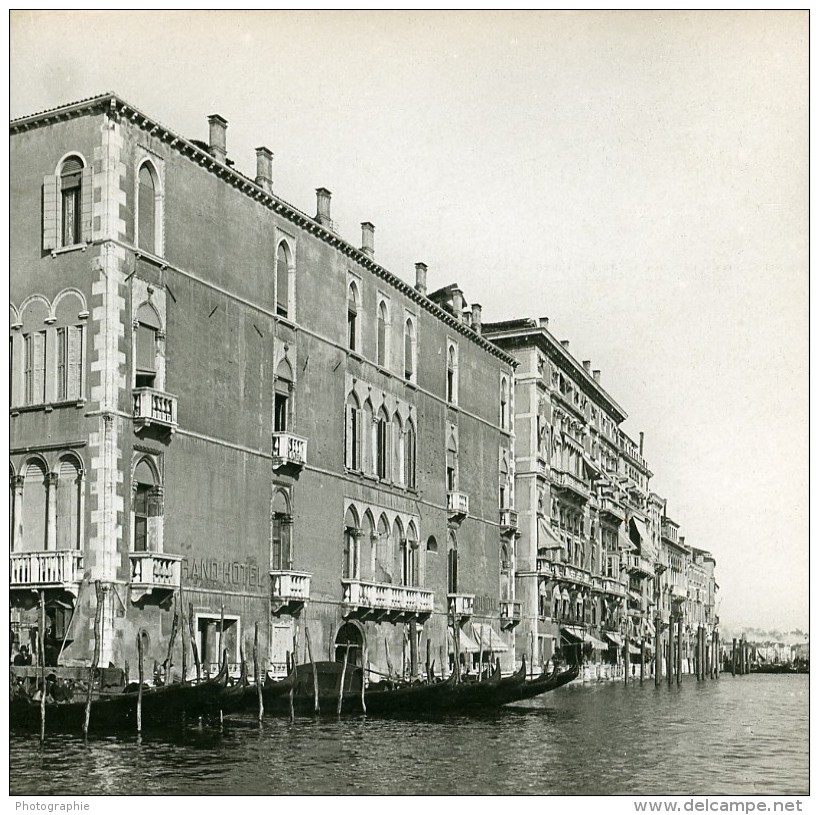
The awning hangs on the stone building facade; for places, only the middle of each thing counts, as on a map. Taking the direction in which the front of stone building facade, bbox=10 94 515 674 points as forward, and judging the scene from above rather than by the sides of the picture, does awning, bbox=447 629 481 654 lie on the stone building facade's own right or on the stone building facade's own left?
on the stone building facade's own left

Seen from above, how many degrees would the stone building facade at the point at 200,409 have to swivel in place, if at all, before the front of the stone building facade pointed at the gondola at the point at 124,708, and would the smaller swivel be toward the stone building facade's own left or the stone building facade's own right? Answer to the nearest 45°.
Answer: approximately 45° to the stone building facade's own right

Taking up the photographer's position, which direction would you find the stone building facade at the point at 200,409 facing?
facing the viewer and to the right of the viewer
